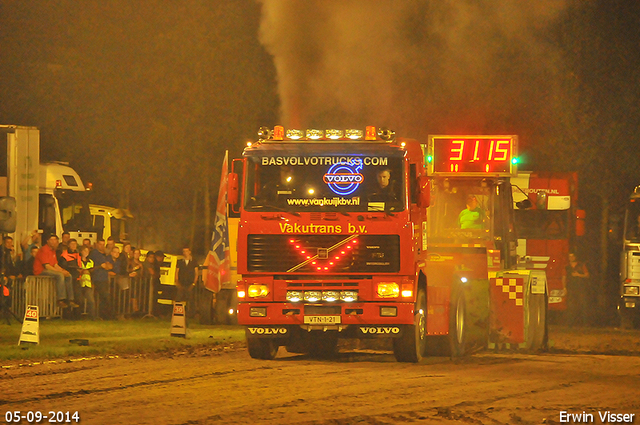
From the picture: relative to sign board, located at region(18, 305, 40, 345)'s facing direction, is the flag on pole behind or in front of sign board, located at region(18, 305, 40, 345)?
behind

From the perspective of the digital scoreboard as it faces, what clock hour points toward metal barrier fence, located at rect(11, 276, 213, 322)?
The metal barrier fence is roughly at 4 o'clock from the digital scoreboard.

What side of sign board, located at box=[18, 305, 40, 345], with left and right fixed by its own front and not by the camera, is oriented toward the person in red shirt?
back

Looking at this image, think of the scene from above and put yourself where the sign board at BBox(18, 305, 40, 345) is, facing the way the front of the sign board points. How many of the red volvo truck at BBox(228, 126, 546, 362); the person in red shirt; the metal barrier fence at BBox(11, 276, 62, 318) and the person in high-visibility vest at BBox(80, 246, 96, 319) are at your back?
3

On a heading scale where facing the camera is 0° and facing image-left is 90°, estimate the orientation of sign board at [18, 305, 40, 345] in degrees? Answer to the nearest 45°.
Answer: approximately 0°

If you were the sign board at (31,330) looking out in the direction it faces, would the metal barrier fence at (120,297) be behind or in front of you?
behind

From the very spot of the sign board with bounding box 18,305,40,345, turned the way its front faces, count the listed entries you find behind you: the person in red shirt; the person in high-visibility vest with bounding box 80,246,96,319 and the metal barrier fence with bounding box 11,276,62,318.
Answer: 3

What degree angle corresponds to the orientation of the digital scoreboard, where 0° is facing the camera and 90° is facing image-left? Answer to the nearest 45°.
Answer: approximately 0°

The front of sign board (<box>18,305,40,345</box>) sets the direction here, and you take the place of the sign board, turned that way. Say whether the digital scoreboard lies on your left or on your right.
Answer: on your left

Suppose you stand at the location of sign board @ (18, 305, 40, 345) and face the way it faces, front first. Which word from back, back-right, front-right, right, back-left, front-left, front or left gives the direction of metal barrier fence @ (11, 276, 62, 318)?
back

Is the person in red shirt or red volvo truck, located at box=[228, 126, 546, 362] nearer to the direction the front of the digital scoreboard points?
the red volvo truck

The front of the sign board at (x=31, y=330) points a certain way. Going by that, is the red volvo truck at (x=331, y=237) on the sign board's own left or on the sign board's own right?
on the sign board's own left

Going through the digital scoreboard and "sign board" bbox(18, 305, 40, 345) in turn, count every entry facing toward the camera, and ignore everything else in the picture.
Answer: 2

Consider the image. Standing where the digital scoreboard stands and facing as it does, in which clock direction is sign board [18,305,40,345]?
The sign board is roughly at 2 o'clock from the digital scoreboard.
